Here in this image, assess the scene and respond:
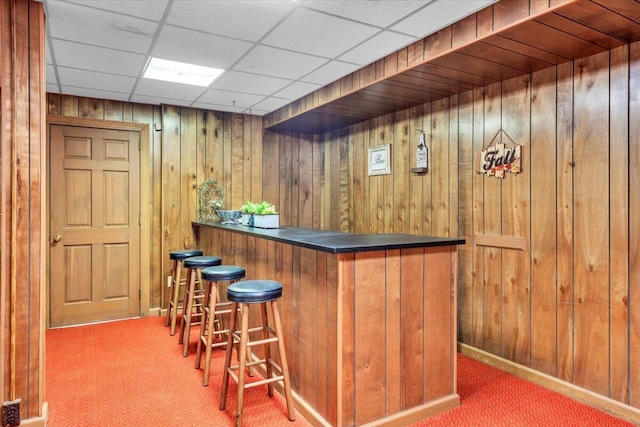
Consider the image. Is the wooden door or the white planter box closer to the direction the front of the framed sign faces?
the white planter box

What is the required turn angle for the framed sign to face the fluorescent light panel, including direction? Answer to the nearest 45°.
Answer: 0° — it already faces it

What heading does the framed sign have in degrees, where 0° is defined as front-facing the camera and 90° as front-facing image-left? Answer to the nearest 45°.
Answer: approximately 45°

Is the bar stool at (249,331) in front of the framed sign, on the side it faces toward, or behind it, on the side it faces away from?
in front

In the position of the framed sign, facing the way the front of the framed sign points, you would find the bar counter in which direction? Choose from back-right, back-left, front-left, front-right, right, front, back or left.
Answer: front-left

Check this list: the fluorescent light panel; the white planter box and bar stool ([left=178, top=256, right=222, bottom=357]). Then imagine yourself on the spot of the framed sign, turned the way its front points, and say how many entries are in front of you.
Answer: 3

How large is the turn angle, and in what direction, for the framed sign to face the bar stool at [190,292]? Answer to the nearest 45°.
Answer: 0° — it already faces it

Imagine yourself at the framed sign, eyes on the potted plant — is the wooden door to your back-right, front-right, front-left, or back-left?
front-right

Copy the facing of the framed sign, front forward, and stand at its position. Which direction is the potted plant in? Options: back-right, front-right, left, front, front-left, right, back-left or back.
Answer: front

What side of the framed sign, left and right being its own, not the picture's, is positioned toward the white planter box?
front

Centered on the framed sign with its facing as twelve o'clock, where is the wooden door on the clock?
The wooden door is roughly at 1 o'clock from the framed sign.
